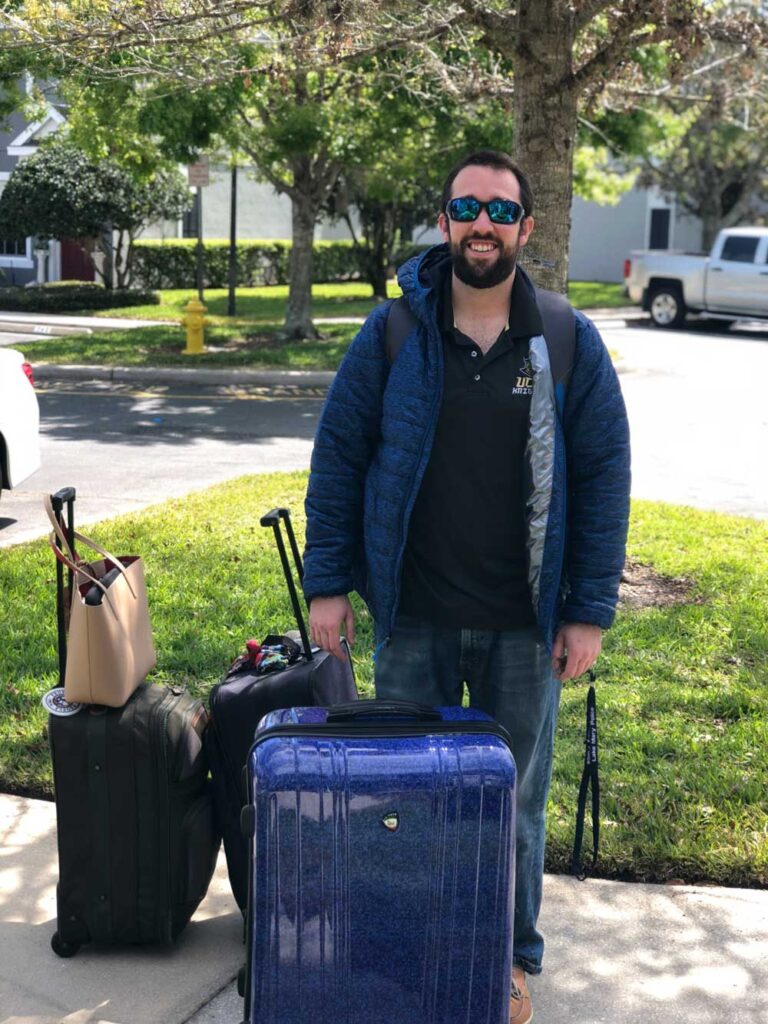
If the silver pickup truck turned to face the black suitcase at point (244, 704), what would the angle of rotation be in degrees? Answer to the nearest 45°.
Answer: approximately 90° to its right

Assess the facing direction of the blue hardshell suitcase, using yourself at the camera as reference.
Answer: facing the viewer

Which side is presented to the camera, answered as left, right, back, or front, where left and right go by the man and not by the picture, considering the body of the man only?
front

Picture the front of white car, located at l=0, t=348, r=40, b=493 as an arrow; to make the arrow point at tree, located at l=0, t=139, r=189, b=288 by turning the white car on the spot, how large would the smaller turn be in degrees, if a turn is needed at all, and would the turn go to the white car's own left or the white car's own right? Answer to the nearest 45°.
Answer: approximately 90° to the white car's own right

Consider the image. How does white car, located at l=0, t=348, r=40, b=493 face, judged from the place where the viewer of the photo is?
facing to the left of the viewer

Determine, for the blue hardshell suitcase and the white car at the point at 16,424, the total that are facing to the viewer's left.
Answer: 1

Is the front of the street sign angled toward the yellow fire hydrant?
yes

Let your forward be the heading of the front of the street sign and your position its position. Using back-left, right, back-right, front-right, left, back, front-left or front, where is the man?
front

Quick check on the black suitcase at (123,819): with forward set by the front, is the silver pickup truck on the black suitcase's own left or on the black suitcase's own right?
on the black suitcase's own left

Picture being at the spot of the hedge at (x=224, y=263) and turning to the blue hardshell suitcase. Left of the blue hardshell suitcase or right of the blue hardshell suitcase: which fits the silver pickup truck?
left

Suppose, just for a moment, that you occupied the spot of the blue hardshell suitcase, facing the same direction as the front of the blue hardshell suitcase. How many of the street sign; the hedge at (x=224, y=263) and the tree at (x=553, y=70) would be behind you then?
3

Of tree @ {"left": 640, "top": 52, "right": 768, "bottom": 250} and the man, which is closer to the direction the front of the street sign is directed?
the man
